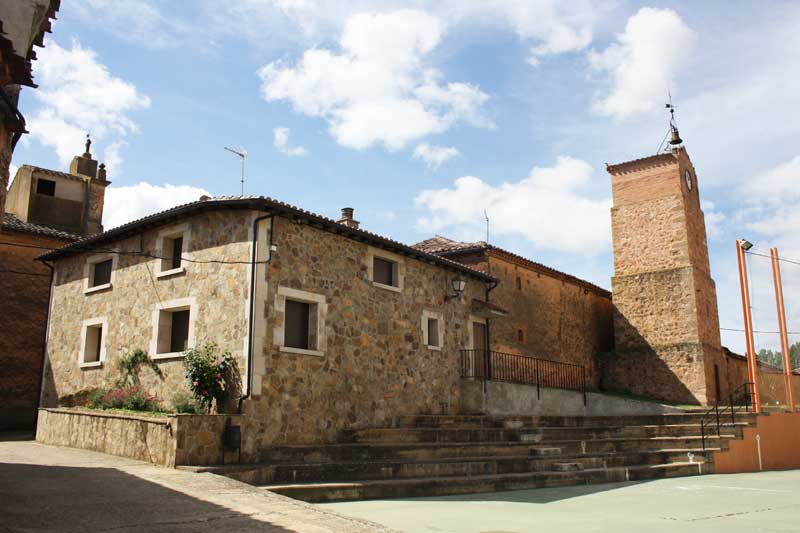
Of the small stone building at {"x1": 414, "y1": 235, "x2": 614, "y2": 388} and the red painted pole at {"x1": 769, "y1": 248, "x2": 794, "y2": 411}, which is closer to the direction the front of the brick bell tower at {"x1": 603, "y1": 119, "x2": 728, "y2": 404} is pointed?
the red painted pole

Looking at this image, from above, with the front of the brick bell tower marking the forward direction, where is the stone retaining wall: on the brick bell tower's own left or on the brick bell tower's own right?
on the brick bell tower's own right

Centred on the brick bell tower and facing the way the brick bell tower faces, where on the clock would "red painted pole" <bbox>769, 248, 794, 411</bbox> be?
The red painted pole is roughly at 2 o'clock from the brick bell tower.

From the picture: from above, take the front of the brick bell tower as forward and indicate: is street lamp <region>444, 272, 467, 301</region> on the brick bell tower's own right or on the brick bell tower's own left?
on the brick bell tower's own right

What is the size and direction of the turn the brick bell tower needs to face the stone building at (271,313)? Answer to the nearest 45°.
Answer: approximately 135° to its right

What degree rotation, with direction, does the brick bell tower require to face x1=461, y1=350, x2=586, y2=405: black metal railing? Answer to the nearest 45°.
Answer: approximately 135° to its right

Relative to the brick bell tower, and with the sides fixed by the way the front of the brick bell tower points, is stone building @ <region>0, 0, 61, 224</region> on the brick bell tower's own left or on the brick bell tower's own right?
on the brick bell tower's own right

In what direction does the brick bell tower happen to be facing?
to the viewer's right
